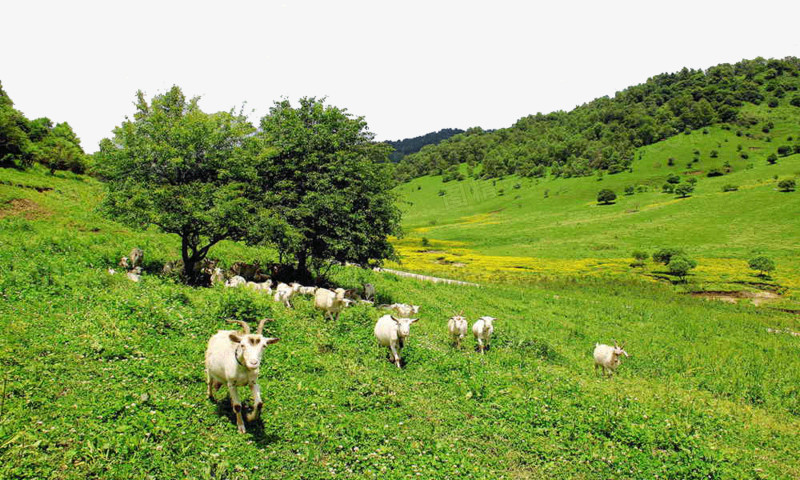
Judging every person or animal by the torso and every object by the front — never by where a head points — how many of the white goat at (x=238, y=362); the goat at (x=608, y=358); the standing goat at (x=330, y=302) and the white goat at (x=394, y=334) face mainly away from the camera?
0

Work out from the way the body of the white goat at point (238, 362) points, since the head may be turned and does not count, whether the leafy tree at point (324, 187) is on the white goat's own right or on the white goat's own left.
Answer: on the white goat's own left

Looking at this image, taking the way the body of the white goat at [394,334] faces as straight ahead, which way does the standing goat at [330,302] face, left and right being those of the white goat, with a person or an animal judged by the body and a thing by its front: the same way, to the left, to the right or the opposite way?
the same way

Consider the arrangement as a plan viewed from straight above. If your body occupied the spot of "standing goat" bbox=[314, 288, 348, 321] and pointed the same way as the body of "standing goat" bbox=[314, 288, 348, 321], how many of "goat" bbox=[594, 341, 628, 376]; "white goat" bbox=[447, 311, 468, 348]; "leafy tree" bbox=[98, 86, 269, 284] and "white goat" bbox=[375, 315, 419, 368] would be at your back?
1

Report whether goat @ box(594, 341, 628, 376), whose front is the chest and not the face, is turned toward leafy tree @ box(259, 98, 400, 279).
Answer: no

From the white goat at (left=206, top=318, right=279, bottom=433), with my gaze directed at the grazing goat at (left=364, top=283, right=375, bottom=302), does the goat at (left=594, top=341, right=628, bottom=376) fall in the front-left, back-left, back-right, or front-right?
front-right

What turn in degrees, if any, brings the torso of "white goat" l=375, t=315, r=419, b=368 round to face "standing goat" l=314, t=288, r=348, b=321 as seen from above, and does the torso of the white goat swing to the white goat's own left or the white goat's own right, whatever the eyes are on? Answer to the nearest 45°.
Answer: approximately 180°

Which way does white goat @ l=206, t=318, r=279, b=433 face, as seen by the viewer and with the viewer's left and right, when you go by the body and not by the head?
facing the viewer and to the right of the viewer

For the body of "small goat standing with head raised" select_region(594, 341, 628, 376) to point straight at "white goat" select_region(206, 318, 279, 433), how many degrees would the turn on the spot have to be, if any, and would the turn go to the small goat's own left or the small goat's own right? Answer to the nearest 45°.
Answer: approximately 90° to the small goat's own right

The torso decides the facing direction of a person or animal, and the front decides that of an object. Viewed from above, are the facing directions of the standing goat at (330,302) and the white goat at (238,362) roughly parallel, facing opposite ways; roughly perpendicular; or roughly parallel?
roughly parallel
